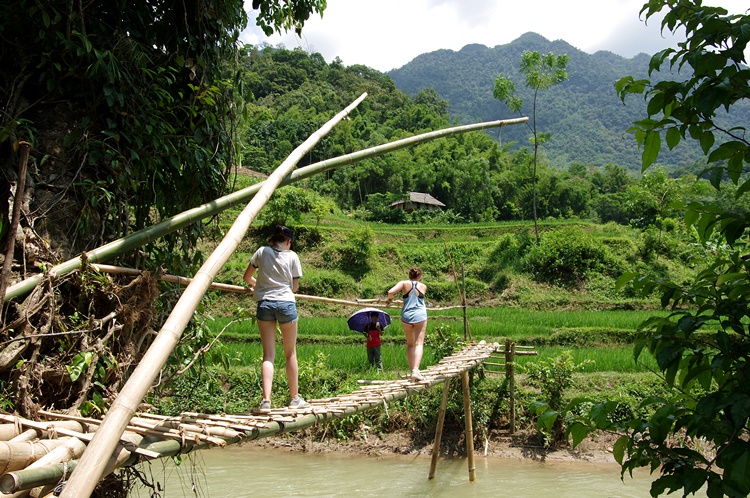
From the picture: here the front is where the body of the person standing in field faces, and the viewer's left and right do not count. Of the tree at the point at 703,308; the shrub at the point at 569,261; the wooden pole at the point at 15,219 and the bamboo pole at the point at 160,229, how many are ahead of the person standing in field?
3

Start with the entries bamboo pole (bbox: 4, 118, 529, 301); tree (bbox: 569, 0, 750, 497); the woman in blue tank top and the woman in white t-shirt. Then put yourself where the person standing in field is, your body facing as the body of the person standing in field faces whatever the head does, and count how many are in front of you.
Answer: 4

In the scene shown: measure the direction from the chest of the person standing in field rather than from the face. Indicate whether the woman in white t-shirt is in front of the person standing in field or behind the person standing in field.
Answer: in front

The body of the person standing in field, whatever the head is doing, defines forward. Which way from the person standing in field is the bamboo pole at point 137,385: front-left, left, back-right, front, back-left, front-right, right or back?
front

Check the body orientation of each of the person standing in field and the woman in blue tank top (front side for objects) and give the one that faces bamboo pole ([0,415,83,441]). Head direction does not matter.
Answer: the person standing in field

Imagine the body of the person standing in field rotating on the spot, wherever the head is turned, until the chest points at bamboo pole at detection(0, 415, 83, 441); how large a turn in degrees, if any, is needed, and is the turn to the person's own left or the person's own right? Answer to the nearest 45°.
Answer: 0° — they already face it

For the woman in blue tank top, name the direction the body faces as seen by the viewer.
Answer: away from the camera

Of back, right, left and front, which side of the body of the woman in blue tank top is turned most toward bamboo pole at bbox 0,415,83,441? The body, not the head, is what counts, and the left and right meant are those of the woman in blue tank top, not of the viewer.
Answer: back

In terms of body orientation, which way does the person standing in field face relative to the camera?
toward the camera

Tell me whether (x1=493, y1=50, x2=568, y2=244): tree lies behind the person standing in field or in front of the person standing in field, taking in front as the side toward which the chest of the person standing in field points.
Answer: behind

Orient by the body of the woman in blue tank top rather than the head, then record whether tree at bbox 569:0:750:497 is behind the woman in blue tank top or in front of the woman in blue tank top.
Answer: behind

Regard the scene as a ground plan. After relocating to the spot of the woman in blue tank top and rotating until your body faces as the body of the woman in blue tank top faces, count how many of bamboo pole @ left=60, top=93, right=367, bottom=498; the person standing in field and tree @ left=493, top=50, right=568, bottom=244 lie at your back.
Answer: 1
